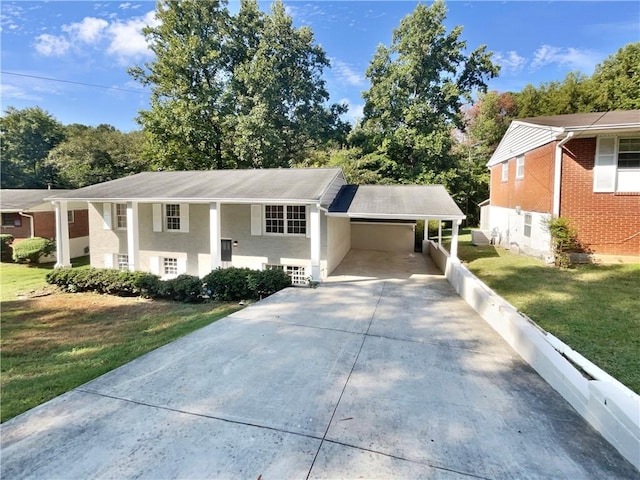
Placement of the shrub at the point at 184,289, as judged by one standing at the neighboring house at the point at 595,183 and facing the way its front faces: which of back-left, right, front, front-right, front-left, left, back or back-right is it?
front-right

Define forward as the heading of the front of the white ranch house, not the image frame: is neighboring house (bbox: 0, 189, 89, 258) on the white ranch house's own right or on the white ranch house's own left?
on the white ranch house's own right

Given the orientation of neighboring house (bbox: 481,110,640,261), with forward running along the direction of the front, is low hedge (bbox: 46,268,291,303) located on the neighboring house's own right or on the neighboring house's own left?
on the neighboring house's own right

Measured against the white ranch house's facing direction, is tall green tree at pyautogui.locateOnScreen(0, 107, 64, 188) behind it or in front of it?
behind

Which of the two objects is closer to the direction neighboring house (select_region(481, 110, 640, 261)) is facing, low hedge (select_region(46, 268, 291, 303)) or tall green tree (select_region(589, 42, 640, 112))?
the low hedge

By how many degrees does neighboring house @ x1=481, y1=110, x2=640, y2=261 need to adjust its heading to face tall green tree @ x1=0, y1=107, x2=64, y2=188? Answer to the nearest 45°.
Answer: approximately 90° to its right

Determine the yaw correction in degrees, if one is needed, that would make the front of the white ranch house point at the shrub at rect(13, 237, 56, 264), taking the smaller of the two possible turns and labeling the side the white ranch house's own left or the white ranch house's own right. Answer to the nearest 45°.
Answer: approximately 135° to the white ranch house's own right

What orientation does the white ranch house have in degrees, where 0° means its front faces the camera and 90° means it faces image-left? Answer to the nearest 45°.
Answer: approximately 0°

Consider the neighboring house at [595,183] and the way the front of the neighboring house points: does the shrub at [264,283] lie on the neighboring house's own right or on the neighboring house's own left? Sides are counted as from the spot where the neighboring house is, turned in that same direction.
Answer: on the neighboring house's own right

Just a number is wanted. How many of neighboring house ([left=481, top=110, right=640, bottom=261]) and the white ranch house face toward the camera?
2

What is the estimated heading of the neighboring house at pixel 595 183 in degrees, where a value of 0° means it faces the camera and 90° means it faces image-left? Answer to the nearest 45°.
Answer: approximately 0°

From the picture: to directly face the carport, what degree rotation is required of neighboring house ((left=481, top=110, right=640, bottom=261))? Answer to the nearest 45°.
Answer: approximately 90° to its right
